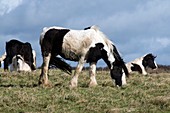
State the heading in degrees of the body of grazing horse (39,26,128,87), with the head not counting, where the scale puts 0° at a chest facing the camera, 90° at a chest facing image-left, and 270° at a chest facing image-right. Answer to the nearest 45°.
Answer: approximately 270°

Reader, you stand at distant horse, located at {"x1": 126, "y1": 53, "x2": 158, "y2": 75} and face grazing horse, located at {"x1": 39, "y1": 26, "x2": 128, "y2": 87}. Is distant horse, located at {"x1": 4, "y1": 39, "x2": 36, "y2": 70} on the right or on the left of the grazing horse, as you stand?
right

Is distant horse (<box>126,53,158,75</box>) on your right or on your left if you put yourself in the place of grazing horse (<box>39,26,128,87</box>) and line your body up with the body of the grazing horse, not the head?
on your left
